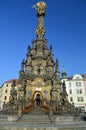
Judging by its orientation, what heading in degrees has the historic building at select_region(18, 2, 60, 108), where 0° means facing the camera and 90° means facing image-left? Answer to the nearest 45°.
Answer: approximately 0°
